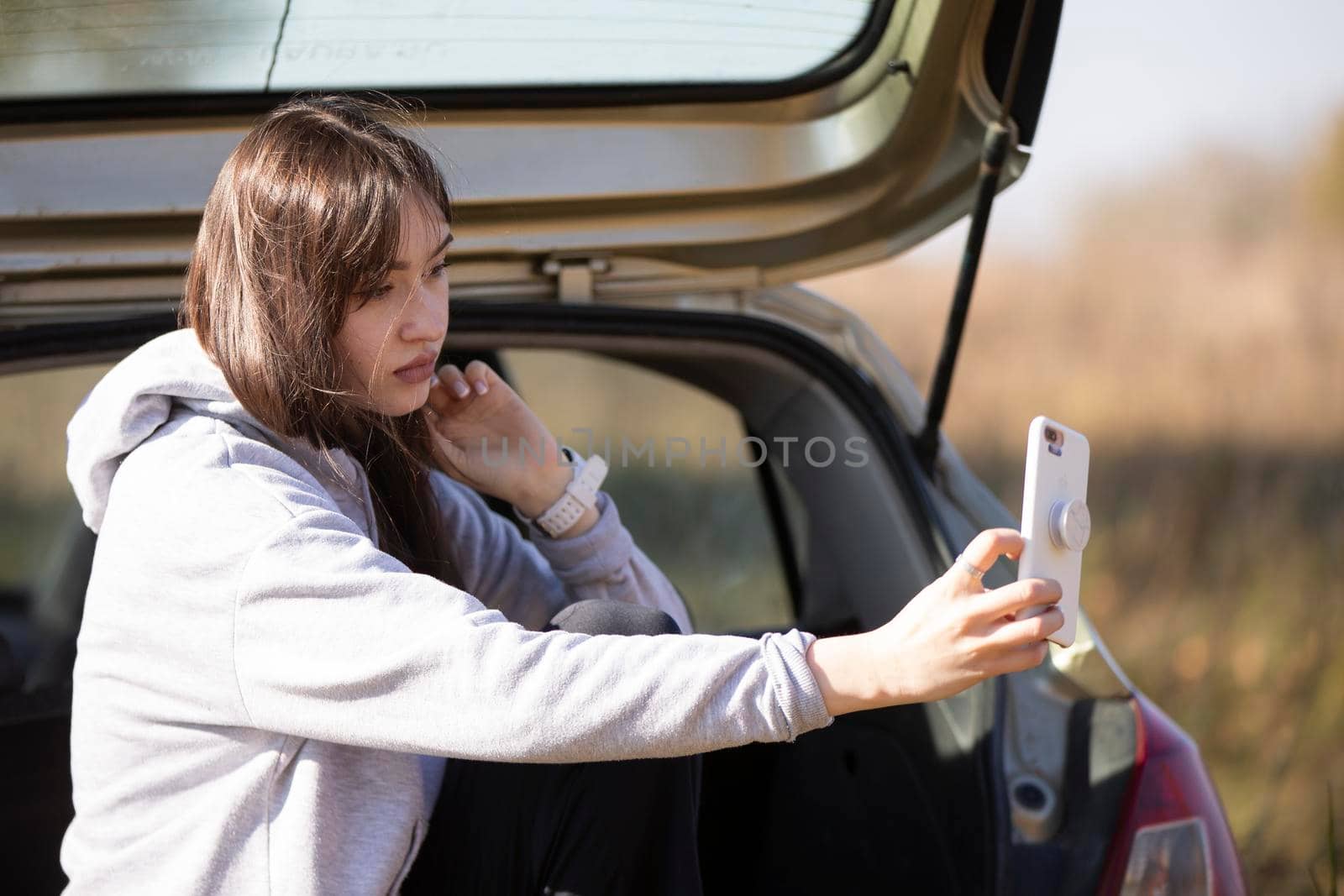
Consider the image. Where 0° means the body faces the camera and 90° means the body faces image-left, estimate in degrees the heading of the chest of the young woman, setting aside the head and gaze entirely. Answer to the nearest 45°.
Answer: approximately 270°
